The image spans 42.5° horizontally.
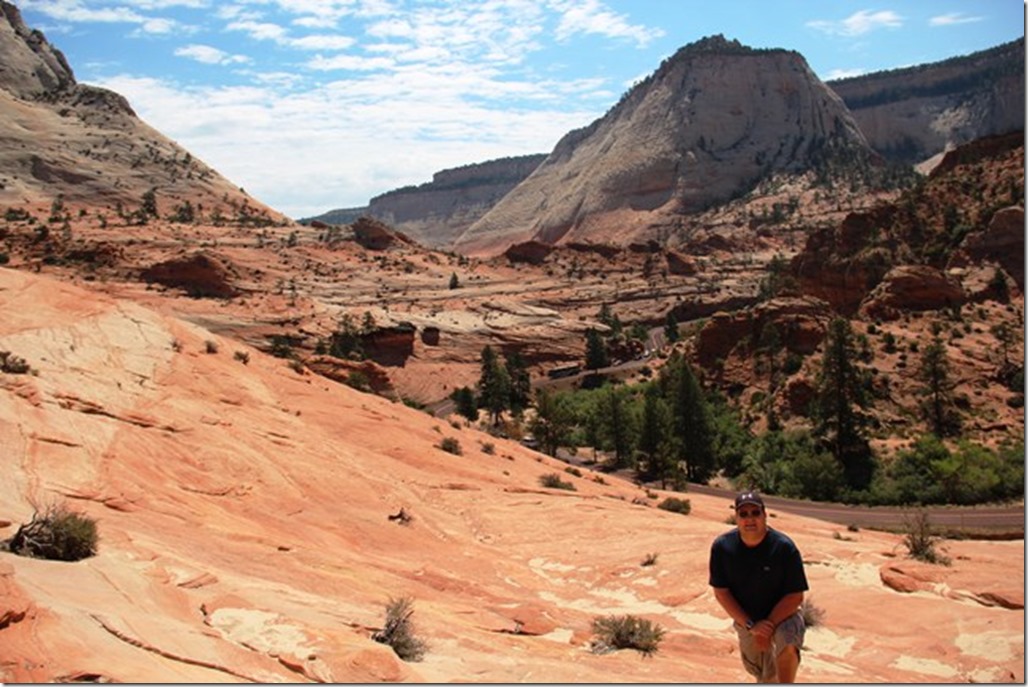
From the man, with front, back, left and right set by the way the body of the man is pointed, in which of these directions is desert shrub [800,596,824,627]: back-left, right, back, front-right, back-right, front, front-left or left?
back

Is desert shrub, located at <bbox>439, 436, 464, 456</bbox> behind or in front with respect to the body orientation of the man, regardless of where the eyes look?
behind

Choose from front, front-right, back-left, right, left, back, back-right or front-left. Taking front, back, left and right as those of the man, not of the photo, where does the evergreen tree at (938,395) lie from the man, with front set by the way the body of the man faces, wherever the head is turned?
back

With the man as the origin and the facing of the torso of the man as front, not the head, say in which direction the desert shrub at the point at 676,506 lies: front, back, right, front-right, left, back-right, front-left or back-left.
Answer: back

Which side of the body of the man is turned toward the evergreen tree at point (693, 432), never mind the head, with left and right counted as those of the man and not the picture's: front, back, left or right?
back

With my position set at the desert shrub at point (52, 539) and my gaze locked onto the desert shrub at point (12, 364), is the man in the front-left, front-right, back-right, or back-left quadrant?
back-right

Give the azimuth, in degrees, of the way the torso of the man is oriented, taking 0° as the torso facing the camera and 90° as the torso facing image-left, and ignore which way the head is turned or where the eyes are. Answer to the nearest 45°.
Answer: approximately 0°

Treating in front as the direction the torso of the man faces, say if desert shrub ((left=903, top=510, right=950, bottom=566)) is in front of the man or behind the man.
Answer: behind

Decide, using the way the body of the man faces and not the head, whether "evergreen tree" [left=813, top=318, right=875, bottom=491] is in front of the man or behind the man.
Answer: behind

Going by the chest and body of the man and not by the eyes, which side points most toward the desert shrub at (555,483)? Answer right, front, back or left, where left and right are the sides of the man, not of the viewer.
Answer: back

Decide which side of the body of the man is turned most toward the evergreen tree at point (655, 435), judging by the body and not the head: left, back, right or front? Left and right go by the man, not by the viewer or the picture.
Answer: back
